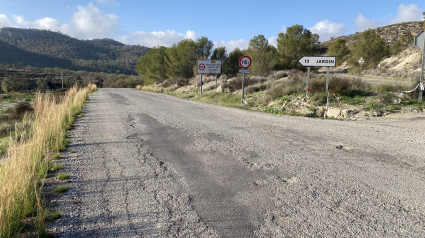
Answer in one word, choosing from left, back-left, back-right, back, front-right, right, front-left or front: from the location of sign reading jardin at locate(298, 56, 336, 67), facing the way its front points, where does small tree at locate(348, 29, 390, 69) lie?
back

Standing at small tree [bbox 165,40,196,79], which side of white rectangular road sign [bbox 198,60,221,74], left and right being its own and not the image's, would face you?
back

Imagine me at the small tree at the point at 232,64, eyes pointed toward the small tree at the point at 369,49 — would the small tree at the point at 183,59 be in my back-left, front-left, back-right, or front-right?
back-left

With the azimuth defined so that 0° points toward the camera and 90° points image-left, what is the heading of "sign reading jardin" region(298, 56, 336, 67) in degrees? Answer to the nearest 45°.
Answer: approximately 0°

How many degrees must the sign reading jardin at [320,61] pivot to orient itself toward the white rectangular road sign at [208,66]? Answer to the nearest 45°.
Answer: approximately 135° to its right

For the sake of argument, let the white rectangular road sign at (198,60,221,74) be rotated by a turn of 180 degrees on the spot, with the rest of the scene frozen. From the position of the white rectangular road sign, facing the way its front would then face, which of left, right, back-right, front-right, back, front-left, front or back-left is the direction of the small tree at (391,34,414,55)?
front-right

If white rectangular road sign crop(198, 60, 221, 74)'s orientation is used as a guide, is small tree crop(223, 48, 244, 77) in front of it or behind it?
behind

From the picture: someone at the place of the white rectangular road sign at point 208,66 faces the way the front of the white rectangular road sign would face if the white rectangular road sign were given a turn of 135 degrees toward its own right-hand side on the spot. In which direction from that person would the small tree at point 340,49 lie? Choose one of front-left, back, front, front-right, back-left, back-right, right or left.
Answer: right

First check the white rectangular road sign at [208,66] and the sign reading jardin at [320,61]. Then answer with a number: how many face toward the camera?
2

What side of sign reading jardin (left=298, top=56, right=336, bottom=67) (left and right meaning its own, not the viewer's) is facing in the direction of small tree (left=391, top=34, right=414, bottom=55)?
back

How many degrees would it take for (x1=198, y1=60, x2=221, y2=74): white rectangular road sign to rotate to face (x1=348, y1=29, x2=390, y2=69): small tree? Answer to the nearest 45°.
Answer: approximately 135° to its left

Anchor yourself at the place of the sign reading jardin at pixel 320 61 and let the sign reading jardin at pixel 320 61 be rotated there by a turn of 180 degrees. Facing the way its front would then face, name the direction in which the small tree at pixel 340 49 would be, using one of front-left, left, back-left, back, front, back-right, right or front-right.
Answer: front

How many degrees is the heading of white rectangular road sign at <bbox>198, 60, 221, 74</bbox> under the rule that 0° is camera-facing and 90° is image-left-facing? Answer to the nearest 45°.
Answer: approximately 0°
